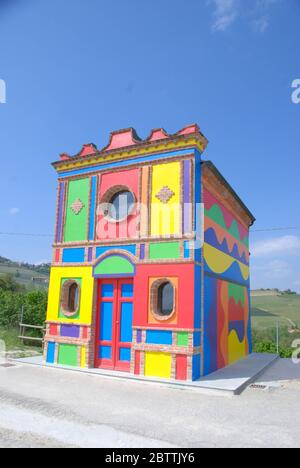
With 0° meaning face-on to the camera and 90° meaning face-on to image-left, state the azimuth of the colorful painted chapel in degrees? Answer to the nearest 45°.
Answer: approximately 45°
